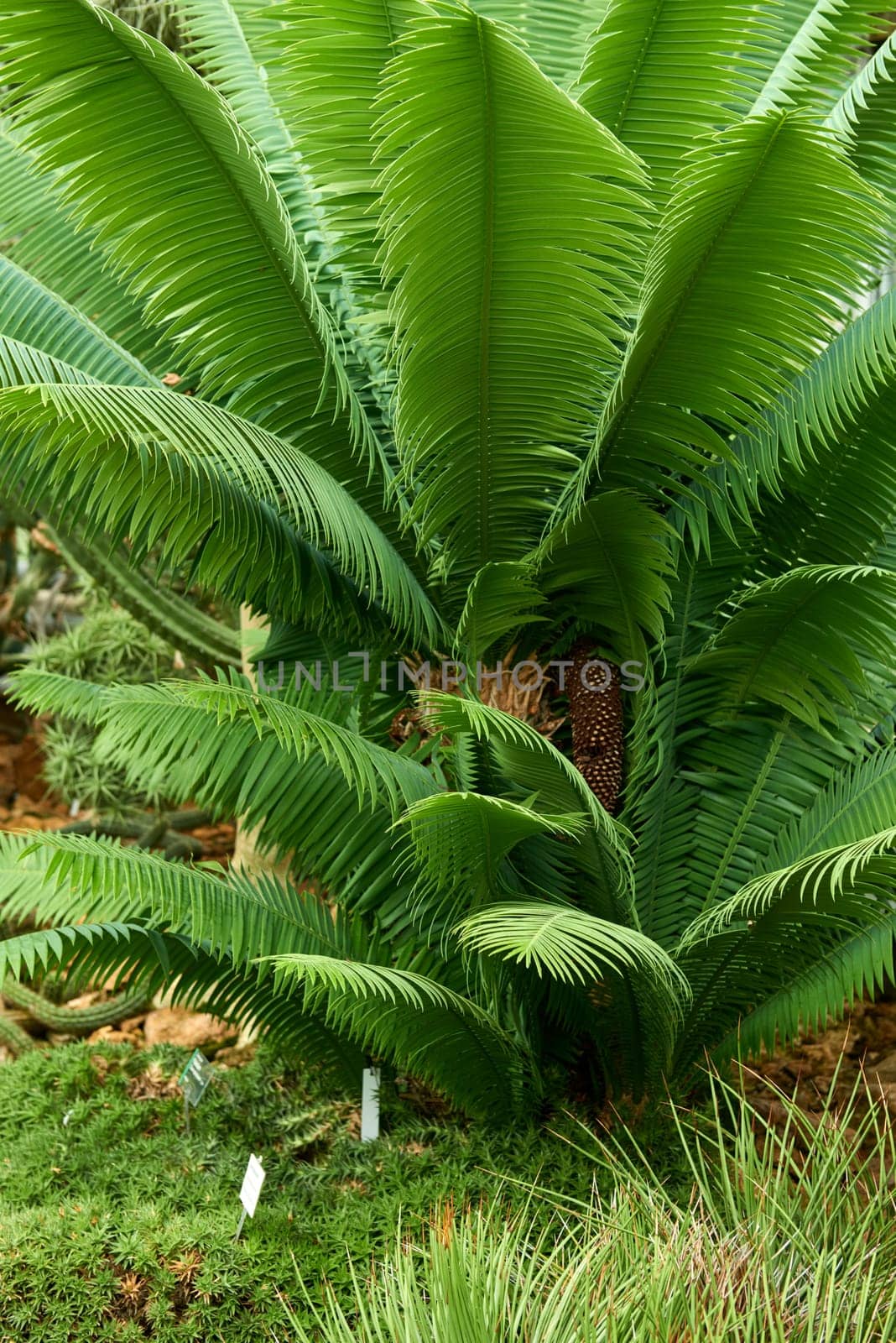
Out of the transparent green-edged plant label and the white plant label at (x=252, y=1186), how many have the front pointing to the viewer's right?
0

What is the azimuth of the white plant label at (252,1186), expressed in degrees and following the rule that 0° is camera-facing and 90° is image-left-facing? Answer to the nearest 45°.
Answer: approximately 45°

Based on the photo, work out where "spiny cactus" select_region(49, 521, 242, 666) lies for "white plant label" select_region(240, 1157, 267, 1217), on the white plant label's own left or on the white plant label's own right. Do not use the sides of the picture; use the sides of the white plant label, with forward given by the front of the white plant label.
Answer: on the white plant label's own right

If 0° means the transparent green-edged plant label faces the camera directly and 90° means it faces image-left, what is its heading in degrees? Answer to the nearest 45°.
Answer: approximately 45°
